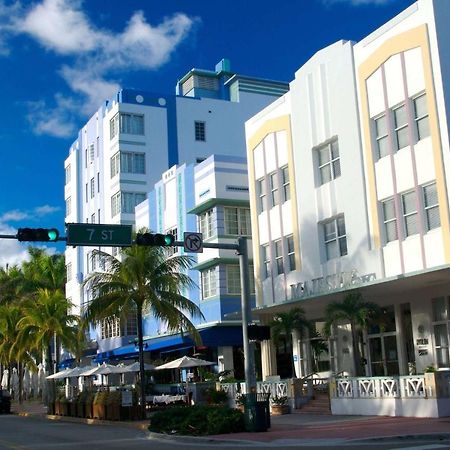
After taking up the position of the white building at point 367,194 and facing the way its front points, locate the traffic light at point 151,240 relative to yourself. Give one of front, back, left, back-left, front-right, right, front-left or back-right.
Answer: front

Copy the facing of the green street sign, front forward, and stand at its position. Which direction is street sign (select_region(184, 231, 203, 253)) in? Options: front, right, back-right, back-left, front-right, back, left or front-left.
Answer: left

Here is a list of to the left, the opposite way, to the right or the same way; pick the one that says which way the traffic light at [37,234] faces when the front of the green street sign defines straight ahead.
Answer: the same way

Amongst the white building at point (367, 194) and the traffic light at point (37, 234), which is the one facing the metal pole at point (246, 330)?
the white building

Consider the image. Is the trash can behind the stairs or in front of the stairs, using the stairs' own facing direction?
in front

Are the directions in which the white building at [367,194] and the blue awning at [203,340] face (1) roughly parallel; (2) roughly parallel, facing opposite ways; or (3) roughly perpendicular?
roughly parallel

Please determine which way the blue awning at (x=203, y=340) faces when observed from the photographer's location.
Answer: facing the viewer and to the left of the viewer

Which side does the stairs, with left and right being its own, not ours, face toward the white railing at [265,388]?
right

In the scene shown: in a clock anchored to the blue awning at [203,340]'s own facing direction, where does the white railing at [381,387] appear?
The white railing is roughly at 10 o'clock from the blue awning.

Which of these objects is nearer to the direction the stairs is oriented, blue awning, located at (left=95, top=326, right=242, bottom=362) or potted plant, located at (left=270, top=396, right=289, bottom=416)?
the potted plant

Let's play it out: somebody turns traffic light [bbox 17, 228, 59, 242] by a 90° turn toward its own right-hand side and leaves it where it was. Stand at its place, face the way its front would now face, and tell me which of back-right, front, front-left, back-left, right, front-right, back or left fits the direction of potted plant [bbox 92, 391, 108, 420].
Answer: right

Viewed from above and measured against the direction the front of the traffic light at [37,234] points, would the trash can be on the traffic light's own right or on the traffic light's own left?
on the traffic light's own left

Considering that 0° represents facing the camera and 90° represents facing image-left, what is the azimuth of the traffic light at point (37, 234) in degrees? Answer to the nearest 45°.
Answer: approximately 0°

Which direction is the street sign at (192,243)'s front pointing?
toward the camera

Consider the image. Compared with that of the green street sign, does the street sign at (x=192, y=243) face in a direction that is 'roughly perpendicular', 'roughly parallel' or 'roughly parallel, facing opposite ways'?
roughly parallel
